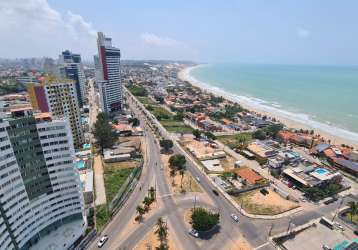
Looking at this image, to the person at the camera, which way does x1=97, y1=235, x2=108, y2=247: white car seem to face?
facing the viewer and to the left of the viewer

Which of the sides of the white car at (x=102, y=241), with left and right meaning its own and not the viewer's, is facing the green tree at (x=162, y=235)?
left
